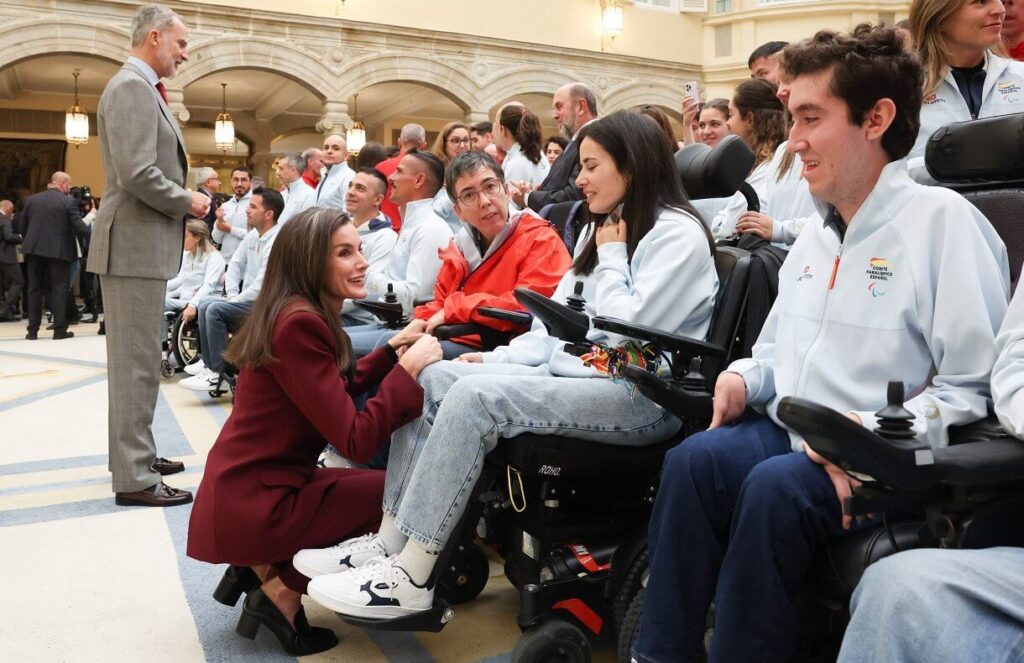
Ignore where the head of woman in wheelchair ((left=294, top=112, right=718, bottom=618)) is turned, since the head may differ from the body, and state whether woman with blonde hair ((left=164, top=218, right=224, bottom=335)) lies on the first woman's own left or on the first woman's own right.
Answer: on the first woman's own right

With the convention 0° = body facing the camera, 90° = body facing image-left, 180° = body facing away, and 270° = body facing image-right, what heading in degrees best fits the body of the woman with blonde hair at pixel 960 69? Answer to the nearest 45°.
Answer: approximately 0°

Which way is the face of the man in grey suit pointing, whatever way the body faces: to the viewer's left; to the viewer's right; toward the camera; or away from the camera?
to the viewer's right

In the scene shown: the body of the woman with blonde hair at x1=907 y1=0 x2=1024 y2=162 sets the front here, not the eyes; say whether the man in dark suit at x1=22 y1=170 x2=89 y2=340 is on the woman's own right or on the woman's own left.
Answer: on the woman's own right

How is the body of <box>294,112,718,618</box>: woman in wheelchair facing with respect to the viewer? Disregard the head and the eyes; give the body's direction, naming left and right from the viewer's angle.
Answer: facing to the left of the viewer

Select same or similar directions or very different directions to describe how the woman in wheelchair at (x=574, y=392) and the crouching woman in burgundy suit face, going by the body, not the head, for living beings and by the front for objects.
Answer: very different directions

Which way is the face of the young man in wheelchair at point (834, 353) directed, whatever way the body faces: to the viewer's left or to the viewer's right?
to the viewer's left

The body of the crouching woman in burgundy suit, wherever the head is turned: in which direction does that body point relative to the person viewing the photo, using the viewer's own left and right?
facing to the right of the viewer

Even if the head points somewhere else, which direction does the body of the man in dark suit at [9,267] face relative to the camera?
to the viewer's right

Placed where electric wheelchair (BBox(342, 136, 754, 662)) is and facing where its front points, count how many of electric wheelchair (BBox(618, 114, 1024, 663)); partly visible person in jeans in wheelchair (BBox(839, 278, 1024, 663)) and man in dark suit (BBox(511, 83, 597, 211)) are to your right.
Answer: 1

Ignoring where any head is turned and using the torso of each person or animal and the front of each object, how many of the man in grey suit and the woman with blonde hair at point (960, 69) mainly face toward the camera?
1
